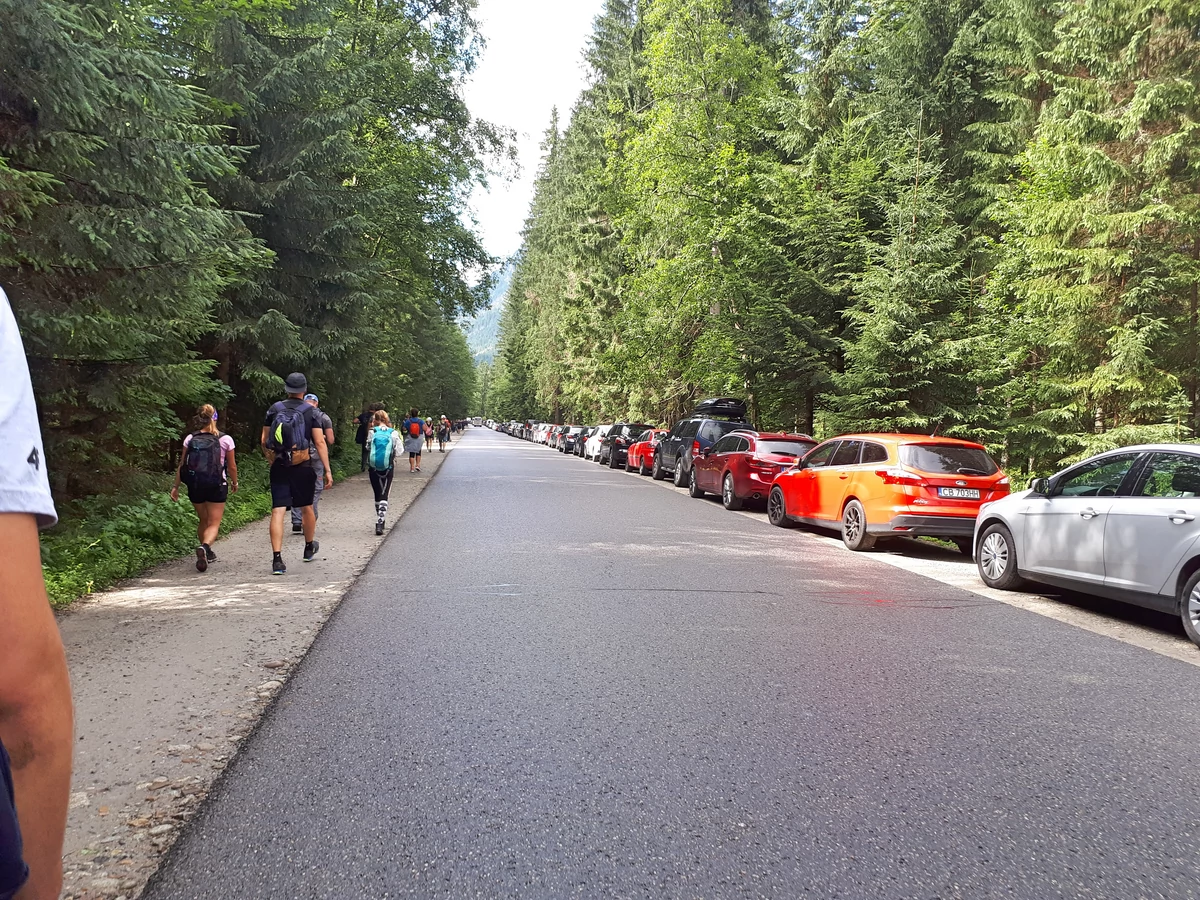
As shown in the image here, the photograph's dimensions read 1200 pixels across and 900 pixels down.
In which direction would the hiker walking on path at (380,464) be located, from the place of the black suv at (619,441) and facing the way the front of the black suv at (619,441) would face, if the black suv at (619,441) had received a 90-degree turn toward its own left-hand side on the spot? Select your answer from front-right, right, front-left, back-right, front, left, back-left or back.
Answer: front-left

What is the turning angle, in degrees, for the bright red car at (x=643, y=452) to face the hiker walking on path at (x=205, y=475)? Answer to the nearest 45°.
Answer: approximately 135° to its left

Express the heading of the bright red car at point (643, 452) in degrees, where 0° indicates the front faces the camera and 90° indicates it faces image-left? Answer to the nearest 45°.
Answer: approximately 135°

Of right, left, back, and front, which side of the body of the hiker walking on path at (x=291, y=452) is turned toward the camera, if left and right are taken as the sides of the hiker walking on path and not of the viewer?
back

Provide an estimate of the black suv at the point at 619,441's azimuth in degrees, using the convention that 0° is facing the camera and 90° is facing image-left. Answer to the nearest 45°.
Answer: approximately 135°

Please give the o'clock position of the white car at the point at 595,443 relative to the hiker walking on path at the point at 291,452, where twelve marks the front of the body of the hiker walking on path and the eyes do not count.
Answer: The white car is roughly at 1 o'clock from the hiker walking on path.

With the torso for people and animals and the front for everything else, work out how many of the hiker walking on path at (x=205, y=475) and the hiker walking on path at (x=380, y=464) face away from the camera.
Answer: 2

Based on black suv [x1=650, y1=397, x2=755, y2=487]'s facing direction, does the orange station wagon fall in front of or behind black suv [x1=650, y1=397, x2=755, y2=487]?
behind

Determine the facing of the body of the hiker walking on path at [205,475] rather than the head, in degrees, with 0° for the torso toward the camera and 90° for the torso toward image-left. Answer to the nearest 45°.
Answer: approximately 180°

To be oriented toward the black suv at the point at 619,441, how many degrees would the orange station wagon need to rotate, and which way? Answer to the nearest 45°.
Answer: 0° — it already faces it

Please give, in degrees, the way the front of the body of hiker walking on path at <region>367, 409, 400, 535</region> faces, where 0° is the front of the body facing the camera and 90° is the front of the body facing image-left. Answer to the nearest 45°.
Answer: approximately 180°

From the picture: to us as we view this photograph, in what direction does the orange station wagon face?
facing away from the viewer and to the left of the viewer
